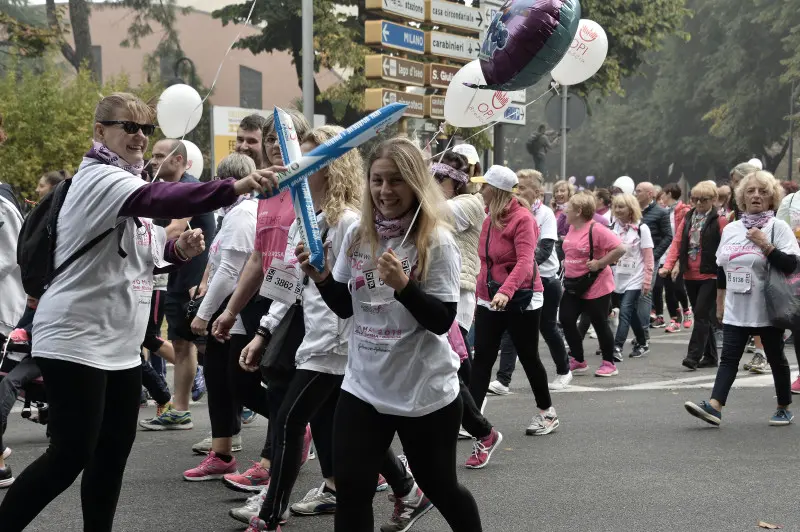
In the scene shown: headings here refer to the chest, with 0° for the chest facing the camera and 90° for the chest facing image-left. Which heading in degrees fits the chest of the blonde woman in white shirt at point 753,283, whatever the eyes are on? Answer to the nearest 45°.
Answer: approximately 45°

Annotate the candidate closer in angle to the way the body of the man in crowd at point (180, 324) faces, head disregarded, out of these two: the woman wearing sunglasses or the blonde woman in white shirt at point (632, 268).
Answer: the woman wearing sunglasses
